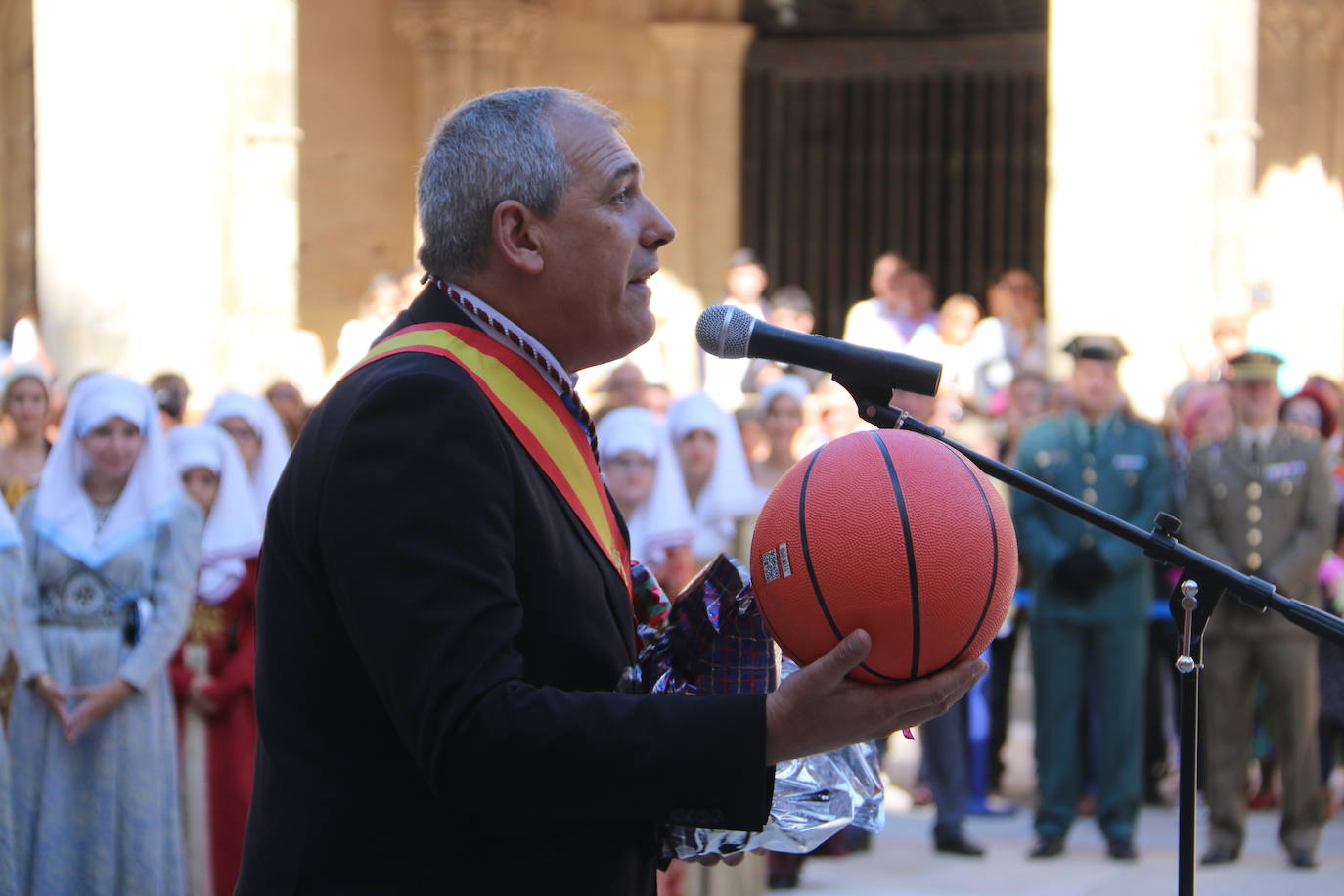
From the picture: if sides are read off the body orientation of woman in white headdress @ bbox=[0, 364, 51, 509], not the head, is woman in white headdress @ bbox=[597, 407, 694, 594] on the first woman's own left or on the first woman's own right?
on the first woman's own left

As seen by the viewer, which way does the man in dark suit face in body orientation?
to the viewer's right

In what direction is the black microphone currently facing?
to the viewer's left

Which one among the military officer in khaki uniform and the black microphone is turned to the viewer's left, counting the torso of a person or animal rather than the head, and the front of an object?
the black microphone

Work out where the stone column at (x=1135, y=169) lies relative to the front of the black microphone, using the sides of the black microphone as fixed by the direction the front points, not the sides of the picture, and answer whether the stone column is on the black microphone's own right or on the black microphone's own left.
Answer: on the black microphone's own right

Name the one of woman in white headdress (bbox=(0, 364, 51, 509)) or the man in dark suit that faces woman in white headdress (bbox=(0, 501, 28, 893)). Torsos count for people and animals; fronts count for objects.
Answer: woman in white headdress (bbox=(0, 364, 51, 509))

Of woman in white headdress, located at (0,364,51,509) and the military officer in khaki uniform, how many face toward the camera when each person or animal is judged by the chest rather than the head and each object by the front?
2
